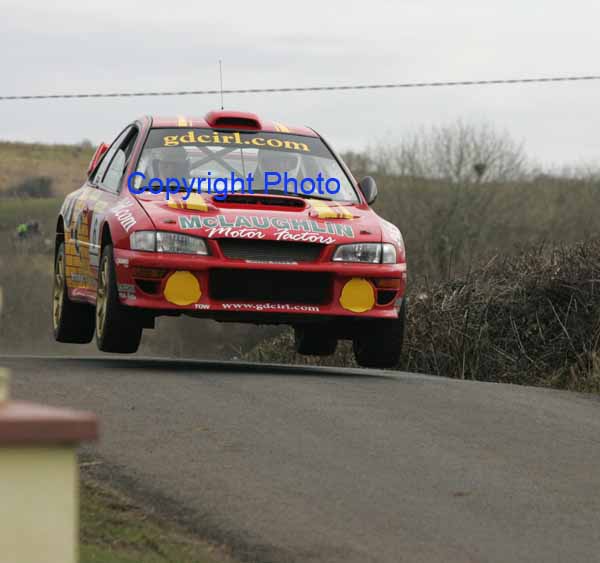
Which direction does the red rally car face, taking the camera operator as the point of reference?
facing the viewer

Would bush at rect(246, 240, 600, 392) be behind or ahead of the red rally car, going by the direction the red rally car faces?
behind

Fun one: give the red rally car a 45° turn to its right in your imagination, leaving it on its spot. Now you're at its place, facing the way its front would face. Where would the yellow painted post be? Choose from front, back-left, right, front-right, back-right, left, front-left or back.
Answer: front-left
